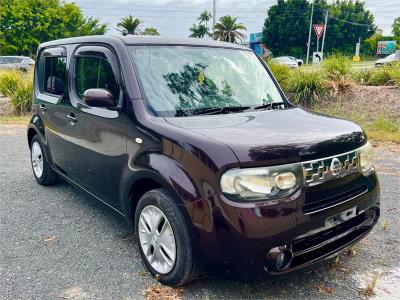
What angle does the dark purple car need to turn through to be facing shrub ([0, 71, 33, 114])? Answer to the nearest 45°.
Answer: approximately 180°

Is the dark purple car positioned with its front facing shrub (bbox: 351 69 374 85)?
no

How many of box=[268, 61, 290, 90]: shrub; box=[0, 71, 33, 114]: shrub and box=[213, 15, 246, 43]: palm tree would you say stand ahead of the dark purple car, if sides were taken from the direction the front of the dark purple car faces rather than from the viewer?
0

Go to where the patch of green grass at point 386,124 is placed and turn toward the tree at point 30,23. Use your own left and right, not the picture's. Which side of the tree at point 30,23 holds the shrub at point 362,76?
right

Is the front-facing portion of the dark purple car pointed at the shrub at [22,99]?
no

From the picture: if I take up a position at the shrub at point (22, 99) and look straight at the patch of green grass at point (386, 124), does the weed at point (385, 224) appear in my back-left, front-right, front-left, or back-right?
front-right

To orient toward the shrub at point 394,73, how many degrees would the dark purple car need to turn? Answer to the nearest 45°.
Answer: approximately 90° to its left

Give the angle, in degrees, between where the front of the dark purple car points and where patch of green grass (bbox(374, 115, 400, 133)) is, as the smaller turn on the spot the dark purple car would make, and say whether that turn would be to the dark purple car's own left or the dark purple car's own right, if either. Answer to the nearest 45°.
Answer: approximately 90° to the dark purple car's own left

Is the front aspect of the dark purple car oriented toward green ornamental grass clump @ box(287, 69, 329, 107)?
no

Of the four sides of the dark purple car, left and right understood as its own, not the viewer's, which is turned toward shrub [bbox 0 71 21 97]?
back

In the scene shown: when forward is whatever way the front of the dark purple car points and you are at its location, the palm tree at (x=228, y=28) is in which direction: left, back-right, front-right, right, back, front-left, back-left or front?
back-left

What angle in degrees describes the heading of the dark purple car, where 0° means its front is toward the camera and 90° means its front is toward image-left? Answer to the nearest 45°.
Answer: approximately 315°

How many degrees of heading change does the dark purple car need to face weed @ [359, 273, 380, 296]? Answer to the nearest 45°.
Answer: approximately 45° to its left

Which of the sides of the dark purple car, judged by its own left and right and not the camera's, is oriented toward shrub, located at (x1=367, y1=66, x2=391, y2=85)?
left

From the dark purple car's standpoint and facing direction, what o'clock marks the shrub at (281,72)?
The shrub is roughly at 8 o'clock from the dark purple car.
